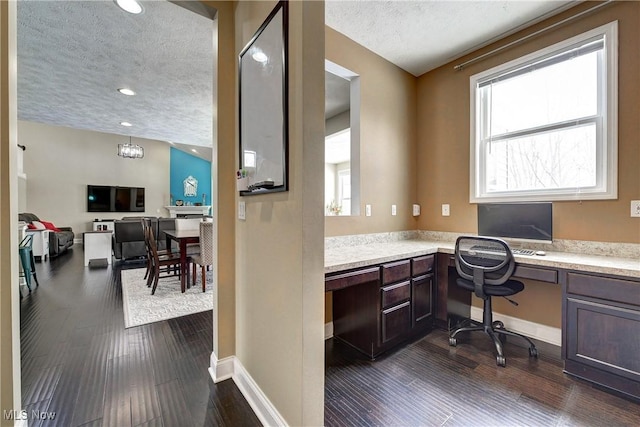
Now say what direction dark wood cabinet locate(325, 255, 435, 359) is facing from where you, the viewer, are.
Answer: facing the viewer and to the right of the viewer

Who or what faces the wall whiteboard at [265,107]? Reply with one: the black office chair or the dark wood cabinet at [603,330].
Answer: the dark wood cabinet

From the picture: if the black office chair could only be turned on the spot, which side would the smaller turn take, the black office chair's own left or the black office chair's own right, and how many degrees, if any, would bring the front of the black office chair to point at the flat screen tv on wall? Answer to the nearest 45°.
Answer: approximately 135° to the black office chair's own left

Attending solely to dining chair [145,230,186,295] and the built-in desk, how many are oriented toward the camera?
1

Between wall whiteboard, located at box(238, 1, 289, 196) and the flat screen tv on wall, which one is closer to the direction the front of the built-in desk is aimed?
the wall whiteboard

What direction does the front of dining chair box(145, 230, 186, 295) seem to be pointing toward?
to the viewer's right

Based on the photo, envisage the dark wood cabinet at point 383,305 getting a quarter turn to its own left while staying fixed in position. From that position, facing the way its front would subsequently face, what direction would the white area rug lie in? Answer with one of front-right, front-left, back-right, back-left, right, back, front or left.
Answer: back-left

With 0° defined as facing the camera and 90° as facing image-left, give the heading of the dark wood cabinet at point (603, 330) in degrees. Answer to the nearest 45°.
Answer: approximately 45°

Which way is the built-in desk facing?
toward the camera

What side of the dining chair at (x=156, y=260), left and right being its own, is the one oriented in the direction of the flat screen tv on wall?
left

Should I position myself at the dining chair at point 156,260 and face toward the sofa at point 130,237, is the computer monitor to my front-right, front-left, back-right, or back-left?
back-right
